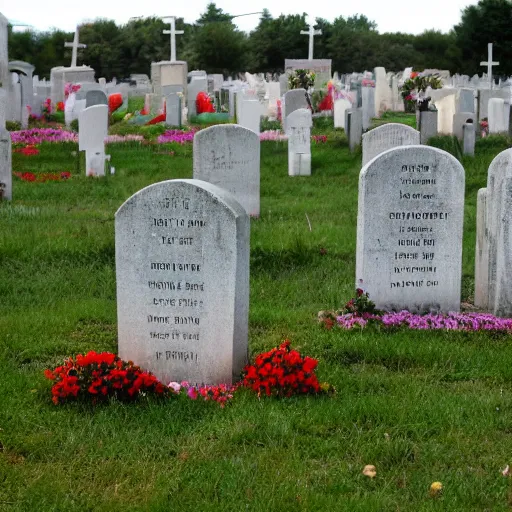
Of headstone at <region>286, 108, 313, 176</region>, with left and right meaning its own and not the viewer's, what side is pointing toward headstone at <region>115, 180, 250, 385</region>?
front

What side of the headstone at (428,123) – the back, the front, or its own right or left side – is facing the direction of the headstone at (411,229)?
front

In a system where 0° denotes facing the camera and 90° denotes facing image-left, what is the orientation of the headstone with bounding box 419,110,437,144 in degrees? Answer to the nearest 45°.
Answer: approximately 0°

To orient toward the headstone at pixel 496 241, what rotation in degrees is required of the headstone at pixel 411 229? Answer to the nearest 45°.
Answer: approximately 90° to its left

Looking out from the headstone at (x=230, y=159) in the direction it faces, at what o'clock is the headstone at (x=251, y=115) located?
the headstone at (x=251, y=115) is roughly at 6 o'clock from the headstone at (x=230, y=159).

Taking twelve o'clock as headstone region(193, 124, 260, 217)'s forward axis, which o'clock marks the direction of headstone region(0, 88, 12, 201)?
headstone region(0, 88, 12, 201) is roughly at 4 o'clock from headstone region(193, 124, 260, 217).

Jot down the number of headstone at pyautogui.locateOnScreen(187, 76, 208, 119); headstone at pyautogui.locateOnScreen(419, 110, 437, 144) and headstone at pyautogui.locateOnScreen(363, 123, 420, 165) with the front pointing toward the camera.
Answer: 3

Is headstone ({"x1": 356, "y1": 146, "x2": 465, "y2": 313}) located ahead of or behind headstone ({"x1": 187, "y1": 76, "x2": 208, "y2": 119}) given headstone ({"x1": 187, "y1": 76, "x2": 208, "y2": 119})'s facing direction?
ahead

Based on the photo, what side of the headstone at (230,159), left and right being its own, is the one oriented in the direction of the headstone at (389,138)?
left

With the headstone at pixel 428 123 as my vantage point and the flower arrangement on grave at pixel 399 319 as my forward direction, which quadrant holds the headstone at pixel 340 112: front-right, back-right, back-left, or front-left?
back-right

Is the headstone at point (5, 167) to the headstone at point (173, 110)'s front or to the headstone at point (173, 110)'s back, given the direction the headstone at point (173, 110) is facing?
to the front

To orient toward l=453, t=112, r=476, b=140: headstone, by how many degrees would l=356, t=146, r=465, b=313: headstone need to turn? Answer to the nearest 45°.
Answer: approximately 180°
